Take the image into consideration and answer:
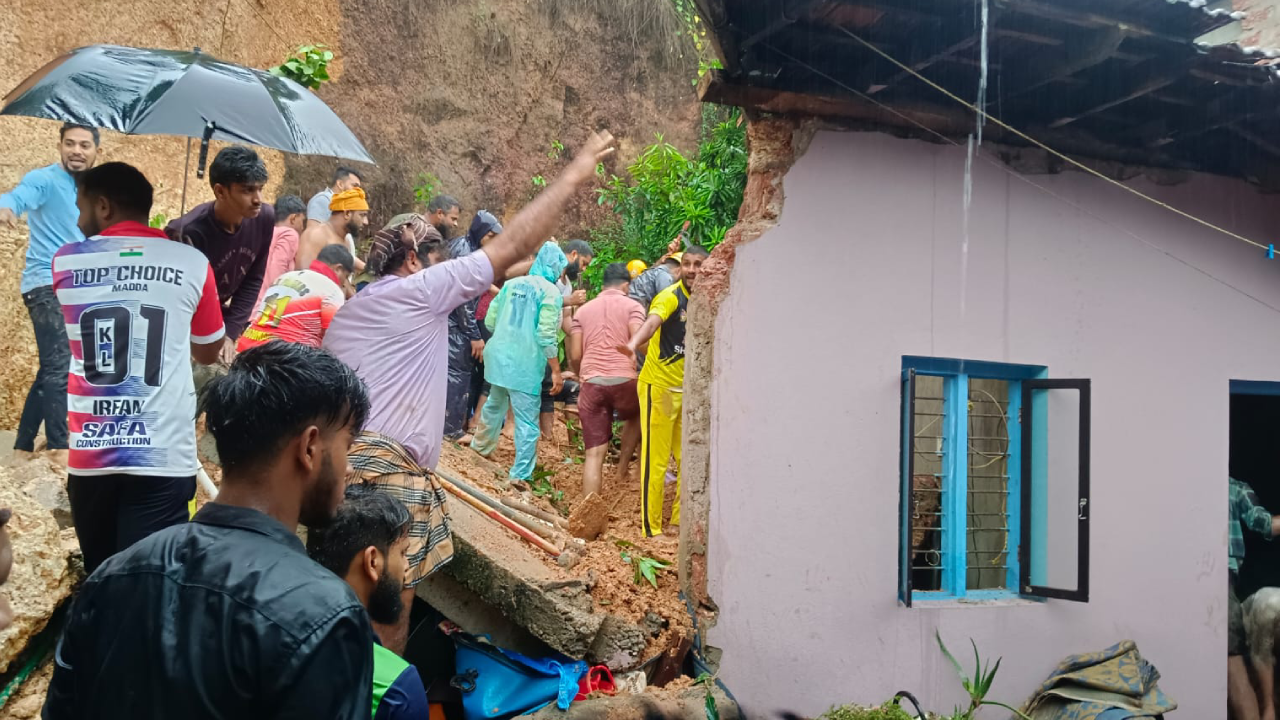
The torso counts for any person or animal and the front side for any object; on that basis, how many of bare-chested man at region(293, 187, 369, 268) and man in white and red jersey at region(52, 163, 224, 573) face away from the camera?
1

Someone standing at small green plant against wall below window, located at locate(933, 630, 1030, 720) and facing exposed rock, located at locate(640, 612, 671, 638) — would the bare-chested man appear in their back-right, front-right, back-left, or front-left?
front-right

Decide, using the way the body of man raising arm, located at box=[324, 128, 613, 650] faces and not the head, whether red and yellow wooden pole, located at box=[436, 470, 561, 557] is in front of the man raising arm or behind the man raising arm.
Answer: in front

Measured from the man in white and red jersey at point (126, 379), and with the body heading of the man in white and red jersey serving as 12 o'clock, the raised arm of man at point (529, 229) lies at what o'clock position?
The raised arm of man is roughly at 3 o'clock from the man in white and red jersey.

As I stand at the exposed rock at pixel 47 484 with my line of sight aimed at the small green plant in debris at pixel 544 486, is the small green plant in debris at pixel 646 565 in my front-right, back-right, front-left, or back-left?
front-right

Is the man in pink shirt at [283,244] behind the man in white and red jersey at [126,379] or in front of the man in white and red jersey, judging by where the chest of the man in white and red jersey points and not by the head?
in front

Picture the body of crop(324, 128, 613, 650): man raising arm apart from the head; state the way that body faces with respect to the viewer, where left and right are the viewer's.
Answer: facing away from the viewer and to the right of the viewer

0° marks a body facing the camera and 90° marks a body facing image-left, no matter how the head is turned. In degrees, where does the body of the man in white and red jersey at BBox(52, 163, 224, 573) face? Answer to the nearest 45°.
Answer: approximately 180°

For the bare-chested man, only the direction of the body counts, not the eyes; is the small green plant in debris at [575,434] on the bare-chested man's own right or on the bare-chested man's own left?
on the bare-chested man's own left

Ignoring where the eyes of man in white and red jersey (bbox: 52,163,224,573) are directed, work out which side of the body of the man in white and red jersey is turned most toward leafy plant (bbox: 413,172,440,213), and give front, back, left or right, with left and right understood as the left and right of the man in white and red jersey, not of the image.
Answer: front

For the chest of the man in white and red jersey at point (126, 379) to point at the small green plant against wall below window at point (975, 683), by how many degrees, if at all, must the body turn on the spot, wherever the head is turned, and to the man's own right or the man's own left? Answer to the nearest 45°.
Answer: approximately 90° to the man's own right
